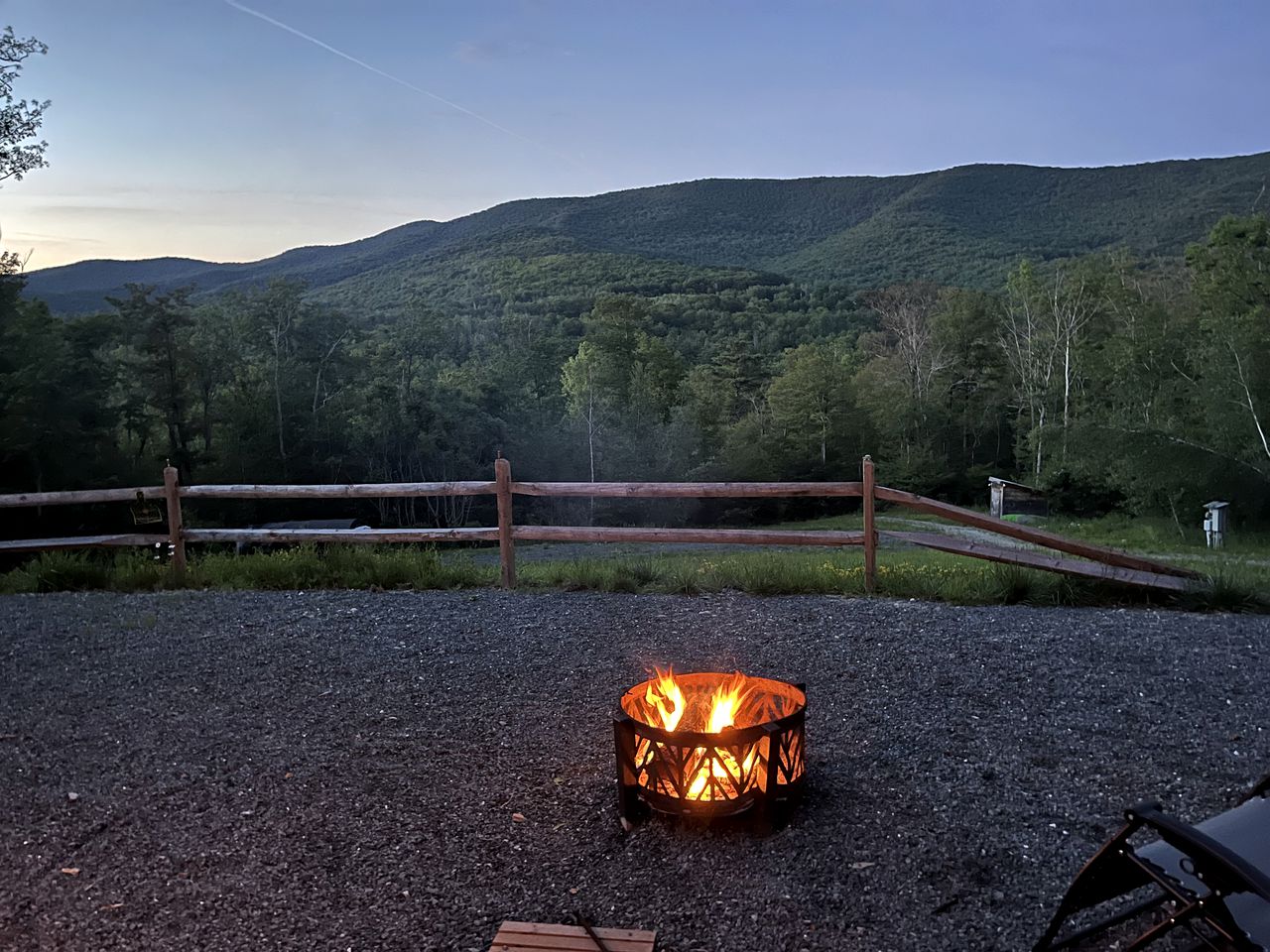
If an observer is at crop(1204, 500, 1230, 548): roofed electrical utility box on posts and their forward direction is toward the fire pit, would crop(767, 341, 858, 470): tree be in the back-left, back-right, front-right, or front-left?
back-right

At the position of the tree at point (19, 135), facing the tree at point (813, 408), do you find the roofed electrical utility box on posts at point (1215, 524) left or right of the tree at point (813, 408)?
right

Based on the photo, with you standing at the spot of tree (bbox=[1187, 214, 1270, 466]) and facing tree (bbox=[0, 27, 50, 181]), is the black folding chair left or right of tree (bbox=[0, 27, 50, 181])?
left

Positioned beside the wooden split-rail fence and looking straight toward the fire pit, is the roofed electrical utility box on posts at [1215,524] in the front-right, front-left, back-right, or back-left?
back-left

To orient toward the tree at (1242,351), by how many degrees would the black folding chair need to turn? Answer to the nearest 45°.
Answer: approximately 45° to its right

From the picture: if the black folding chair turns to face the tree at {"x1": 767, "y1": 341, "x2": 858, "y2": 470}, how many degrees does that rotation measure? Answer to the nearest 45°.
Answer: approximately 45° to its right

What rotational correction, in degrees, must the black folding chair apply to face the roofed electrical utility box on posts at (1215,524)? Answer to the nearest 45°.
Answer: approximately 45° to its right

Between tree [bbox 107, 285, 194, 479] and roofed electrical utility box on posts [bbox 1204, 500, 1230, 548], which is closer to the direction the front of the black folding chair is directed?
the tree

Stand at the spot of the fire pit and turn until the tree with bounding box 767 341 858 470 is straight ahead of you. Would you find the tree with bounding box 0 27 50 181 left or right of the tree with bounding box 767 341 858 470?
left

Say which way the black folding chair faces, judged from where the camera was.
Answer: facing away from the viewer and to the left of the viewer

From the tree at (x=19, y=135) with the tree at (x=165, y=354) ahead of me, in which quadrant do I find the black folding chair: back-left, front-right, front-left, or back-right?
back-right
